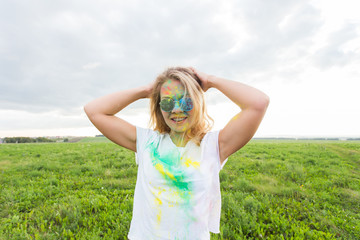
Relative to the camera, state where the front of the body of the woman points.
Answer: toward the camera
